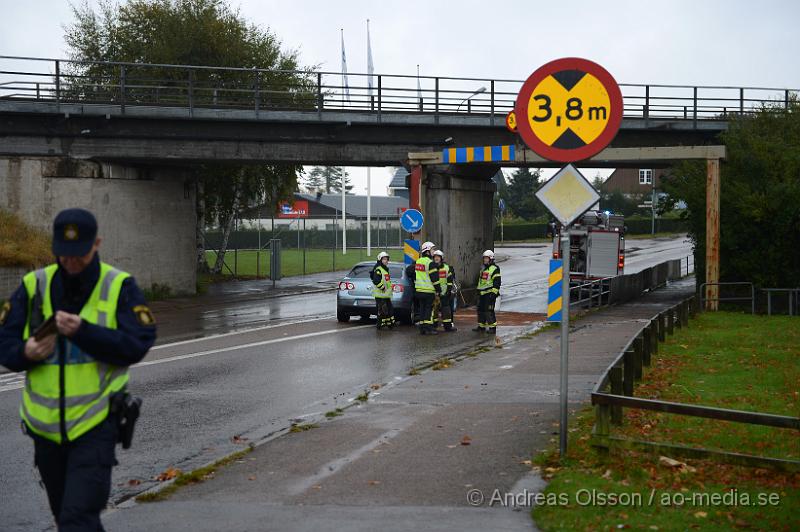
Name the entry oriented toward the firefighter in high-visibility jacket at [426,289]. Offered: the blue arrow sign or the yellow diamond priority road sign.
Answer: the blue arrow sign

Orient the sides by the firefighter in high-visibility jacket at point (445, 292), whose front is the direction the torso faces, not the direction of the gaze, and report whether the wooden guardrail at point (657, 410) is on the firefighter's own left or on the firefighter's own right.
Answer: on the firefighter's own left

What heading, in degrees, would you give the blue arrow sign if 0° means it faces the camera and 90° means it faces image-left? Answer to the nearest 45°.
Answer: approximately 0°

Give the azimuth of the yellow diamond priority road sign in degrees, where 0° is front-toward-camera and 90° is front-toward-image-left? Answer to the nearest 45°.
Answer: approximately 0°

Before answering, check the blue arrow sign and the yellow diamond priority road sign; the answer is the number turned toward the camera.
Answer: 2

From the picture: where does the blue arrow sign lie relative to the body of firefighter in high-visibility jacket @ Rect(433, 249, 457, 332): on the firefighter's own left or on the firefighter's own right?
on the firefighter's own right

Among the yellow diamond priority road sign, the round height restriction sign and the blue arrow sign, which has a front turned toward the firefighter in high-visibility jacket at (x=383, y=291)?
the blue arrow sign

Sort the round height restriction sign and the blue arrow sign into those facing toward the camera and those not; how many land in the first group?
2

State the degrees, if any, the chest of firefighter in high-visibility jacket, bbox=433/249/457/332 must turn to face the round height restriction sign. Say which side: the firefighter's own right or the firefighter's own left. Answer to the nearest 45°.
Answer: approximately 45° to the firefighter's own left

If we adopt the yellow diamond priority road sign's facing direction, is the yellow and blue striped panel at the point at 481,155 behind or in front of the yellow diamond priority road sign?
behind

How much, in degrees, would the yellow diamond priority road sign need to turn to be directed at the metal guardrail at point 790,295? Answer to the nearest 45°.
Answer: approximately 180°

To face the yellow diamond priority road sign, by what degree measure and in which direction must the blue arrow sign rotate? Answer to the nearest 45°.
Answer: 0° — it already faces it
